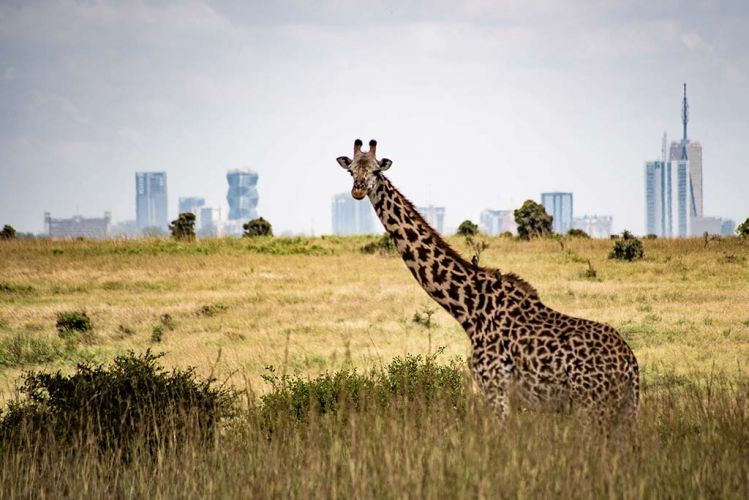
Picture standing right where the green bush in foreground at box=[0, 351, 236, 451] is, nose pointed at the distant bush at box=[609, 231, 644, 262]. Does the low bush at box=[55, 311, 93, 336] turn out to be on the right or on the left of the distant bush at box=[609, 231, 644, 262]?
left

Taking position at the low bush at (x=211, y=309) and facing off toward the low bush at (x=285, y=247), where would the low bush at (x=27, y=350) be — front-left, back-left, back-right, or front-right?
back-left

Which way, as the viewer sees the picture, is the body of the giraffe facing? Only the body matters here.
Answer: to the viewer's left

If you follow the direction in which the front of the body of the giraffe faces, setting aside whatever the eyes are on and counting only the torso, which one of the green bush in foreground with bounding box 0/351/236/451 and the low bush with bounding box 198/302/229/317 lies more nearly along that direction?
the green bush in foreground

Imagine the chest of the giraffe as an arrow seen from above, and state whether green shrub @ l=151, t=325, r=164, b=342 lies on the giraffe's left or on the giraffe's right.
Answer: on the giraffe's right

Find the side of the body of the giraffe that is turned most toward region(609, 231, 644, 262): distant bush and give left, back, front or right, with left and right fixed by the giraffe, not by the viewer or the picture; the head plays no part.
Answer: right

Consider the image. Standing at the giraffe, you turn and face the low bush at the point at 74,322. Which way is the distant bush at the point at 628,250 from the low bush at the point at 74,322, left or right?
right

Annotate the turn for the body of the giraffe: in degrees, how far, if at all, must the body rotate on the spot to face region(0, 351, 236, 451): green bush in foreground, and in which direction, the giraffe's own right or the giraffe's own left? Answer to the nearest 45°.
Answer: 0° — it already faces it

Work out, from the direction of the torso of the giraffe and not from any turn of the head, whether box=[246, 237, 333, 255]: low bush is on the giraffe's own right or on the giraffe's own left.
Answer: on the giraffe's own right
